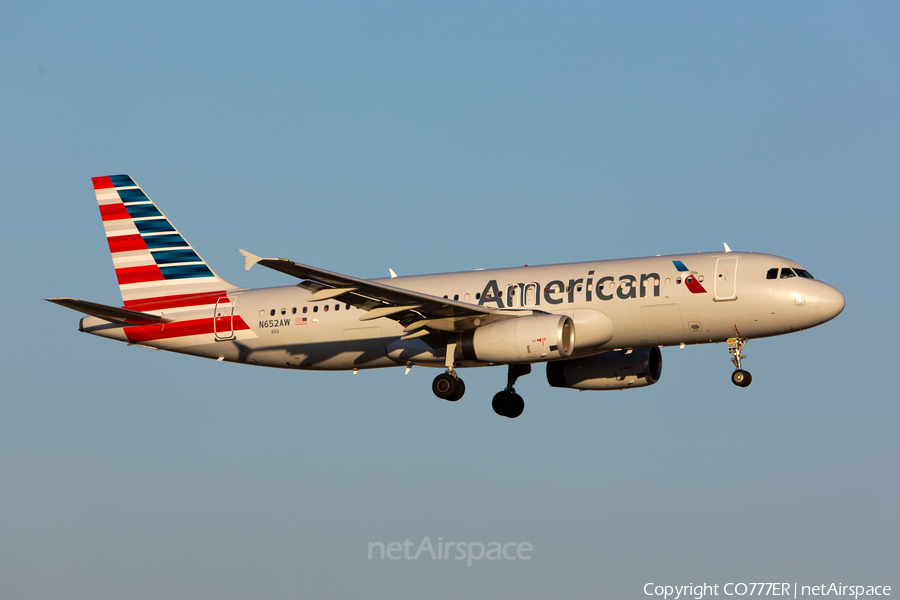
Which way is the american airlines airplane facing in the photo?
to the viewer's right
